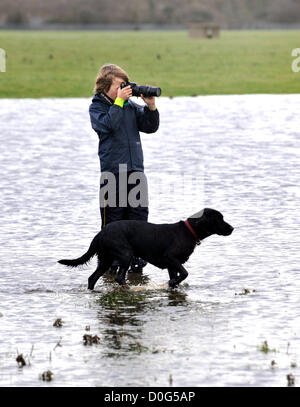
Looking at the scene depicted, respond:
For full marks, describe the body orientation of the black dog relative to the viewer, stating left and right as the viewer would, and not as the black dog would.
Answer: facing to the right of the viewer

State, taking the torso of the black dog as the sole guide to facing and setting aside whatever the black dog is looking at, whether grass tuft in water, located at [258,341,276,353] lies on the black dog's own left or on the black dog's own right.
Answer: on the black dog's own right
